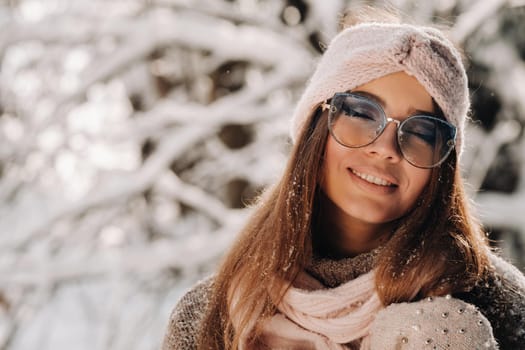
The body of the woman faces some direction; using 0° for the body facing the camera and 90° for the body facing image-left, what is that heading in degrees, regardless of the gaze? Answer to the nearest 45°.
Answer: approximately 0°

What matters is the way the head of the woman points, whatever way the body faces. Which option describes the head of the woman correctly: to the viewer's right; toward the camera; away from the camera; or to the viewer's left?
toward the camera
